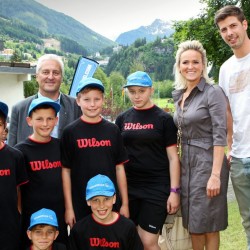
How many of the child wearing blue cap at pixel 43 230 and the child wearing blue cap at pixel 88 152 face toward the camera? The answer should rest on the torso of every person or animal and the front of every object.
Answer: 2

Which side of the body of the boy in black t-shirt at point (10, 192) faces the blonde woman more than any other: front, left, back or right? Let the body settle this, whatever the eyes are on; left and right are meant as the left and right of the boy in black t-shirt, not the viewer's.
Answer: left

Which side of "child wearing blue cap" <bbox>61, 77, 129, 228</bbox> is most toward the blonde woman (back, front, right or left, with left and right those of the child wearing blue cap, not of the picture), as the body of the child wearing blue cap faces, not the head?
left

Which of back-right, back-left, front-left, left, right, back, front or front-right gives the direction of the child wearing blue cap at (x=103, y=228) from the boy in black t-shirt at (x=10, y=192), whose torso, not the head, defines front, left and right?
left

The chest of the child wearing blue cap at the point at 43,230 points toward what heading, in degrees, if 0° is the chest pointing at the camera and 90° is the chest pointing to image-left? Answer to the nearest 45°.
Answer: approximately 0°
